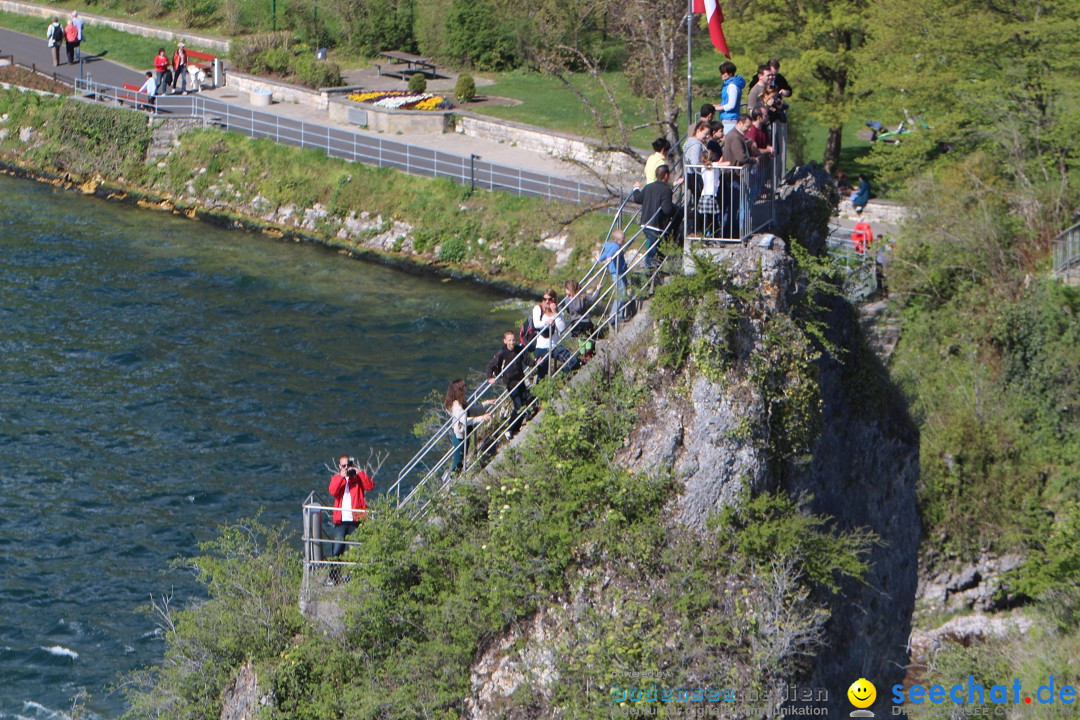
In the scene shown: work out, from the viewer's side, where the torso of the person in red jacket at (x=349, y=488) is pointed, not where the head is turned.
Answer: toward the camera

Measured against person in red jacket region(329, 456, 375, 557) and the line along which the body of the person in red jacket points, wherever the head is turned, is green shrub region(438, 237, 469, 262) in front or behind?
behind

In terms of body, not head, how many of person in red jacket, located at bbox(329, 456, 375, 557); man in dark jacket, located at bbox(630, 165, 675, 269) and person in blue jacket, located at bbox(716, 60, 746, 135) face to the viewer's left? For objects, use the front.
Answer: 1

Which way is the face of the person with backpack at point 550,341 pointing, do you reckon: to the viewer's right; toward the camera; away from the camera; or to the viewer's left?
toward the camera
